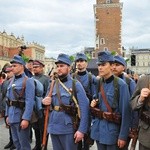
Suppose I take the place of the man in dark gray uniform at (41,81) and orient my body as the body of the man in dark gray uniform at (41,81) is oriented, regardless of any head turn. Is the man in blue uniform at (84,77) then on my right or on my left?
on my left

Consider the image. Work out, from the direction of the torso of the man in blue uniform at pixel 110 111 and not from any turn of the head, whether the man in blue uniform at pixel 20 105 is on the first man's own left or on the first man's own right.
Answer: on the first man's own right

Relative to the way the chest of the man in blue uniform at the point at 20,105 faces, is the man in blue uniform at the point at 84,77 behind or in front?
behind

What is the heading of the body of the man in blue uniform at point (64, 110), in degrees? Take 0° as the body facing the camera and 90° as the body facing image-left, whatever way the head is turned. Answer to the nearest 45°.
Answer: approximately 45°

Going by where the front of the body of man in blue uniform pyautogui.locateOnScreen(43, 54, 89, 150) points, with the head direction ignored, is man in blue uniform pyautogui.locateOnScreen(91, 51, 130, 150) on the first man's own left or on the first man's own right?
on the first man's own left

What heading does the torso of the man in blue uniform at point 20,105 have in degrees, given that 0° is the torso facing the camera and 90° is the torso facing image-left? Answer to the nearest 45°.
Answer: approximately 45°
